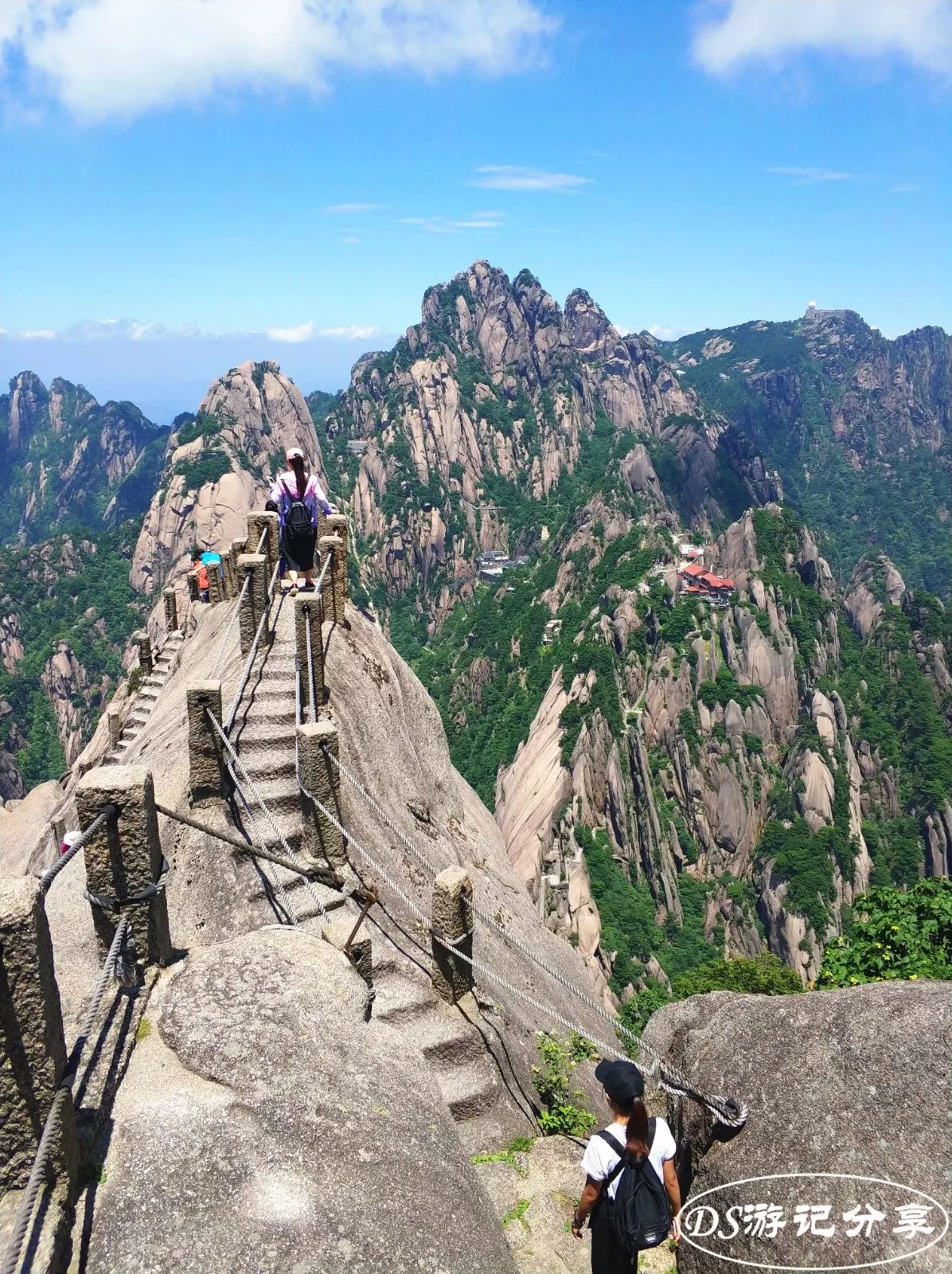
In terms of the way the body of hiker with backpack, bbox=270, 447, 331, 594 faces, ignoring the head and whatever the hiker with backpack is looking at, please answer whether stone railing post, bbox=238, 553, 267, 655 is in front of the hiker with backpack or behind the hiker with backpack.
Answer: behind

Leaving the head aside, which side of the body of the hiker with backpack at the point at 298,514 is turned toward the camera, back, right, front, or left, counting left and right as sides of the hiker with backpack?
back

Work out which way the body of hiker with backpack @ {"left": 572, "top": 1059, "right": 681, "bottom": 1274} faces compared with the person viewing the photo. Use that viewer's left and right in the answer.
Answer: facing away from the viewer and to the left of the viewer

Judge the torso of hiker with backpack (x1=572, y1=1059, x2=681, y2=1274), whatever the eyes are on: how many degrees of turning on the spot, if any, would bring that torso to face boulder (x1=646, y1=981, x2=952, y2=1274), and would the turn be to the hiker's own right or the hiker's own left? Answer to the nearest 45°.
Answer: approximately 90° to the hiker's own right

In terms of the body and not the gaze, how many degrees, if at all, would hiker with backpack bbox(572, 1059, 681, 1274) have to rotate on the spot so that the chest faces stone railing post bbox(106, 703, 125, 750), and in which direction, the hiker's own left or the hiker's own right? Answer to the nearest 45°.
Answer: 0° — they already face it

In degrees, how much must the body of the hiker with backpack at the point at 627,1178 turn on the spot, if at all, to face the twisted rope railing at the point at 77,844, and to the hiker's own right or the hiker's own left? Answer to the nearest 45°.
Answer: approximately 45° to the hiker's own left

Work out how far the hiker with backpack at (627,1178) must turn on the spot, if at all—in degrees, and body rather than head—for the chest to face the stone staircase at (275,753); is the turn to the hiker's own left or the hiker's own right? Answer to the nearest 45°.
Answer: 0° — they already face it
